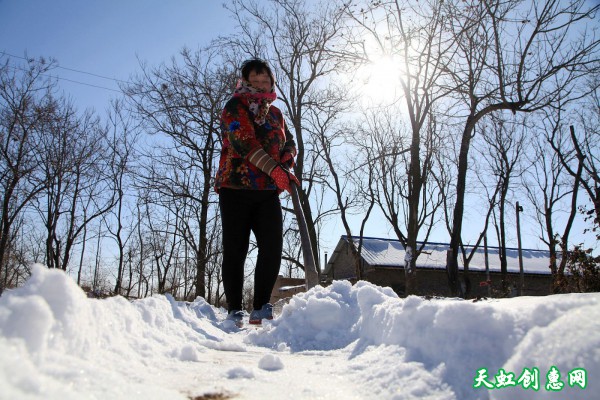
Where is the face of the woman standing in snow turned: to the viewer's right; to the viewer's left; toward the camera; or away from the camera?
toward the camera

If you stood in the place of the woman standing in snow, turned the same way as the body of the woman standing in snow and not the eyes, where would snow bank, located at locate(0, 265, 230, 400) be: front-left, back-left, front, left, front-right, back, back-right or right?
front-right

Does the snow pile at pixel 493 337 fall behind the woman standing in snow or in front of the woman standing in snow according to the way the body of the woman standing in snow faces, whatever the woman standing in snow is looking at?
in front

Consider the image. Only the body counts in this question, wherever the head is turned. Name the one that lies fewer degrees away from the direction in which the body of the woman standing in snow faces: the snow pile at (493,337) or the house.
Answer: the snow pile

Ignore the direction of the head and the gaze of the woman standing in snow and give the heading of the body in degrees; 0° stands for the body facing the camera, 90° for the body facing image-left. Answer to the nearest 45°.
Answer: approximately 315°

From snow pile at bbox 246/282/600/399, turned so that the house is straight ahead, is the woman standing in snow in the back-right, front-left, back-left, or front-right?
front-left
